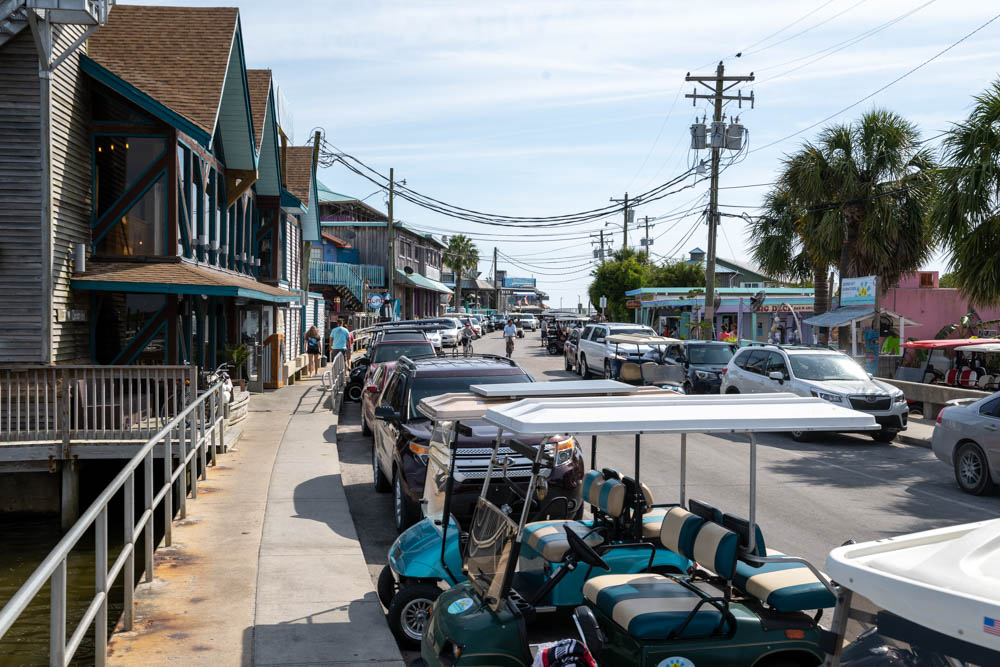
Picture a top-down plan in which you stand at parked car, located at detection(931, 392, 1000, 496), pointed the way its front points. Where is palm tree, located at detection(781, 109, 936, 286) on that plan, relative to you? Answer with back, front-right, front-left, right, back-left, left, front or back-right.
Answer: back-left

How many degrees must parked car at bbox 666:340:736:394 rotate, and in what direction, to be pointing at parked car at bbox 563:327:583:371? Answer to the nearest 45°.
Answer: approximately 180°

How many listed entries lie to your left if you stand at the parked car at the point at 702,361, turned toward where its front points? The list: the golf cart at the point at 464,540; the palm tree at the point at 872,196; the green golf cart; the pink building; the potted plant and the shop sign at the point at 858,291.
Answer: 3

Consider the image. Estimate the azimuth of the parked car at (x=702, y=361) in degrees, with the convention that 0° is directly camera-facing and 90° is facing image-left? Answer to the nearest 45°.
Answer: approximately 315°

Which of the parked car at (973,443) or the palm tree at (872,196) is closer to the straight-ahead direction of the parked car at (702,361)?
the parked car

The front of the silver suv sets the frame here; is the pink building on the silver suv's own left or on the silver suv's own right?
on the silver suv's own left

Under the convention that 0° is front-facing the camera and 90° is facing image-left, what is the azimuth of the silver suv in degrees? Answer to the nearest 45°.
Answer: approximately 315°

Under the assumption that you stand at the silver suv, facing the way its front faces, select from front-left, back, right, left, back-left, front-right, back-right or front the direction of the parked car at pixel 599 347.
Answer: back

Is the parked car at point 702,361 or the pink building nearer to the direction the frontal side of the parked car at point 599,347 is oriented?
the parked car

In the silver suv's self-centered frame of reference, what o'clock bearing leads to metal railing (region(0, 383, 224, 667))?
The metal railing is roughly at 2 o'clock from the silver suv.

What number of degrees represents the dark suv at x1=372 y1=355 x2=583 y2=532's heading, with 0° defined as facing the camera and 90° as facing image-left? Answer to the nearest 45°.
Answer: approximately 315°

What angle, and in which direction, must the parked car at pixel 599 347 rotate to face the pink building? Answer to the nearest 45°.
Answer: approximately 90° to its left
